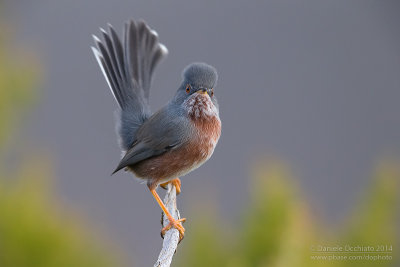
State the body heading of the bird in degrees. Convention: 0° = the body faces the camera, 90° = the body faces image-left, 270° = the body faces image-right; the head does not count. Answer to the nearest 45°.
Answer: approximately 315°
